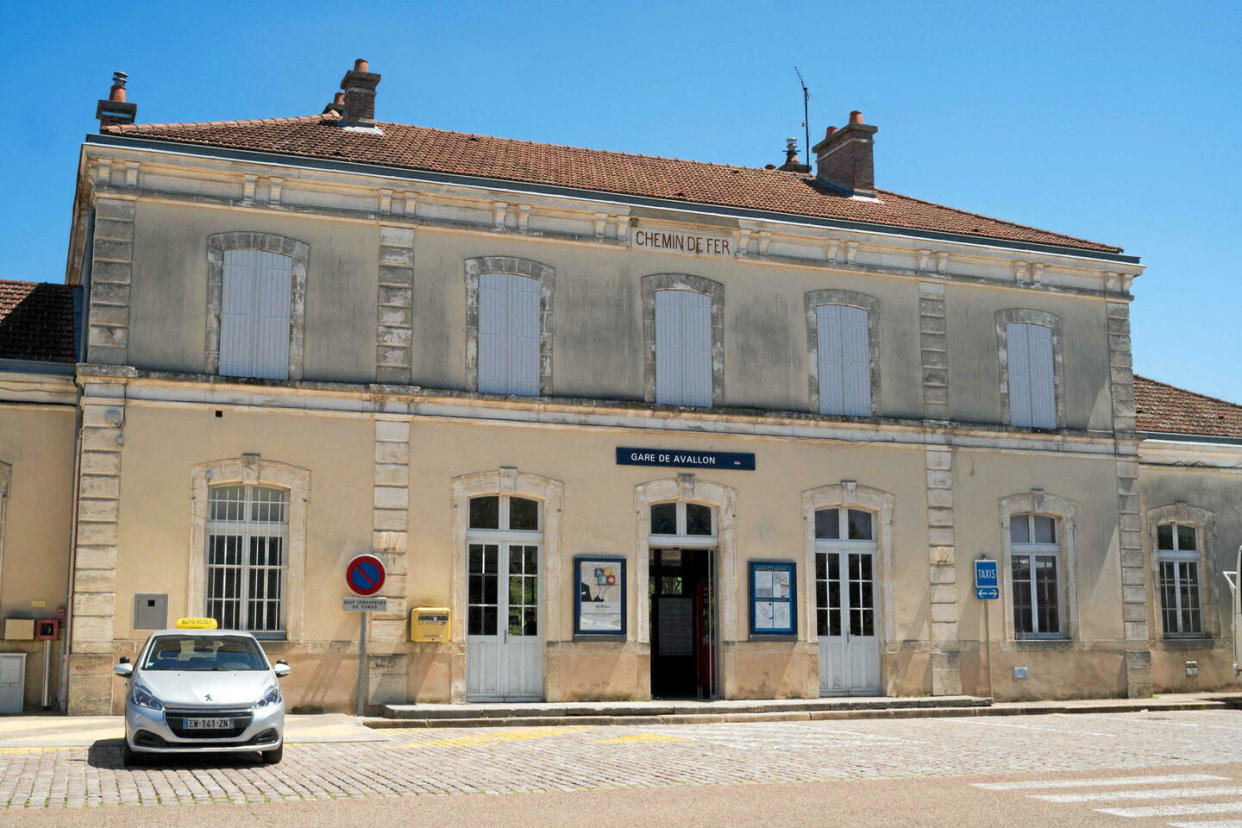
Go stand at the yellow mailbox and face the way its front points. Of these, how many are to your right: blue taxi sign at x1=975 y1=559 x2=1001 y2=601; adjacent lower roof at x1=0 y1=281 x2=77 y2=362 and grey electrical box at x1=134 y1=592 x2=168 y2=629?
2

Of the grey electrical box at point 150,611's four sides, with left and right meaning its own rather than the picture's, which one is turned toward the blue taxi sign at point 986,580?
left

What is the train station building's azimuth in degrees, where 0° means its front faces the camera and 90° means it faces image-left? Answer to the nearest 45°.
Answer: approximately 0°

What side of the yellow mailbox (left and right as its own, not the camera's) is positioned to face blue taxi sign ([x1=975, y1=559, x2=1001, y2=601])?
left

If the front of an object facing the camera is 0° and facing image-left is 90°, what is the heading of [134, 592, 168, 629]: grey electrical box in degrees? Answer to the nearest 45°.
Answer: approximately 0°

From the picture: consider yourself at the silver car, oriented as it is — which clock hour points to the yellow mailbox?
The yellow mailbox is roughly at 7 o'clock from the silver car.
